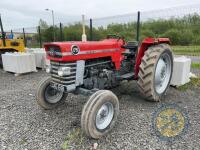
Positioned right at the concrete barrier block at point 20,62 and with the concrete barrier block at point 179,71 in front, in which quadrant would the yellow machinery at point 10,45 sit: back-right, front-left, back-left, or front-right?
back-left

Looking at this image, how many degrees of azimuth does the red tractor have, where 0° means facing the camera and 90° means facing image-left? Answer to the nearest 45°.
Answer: approximately 45°

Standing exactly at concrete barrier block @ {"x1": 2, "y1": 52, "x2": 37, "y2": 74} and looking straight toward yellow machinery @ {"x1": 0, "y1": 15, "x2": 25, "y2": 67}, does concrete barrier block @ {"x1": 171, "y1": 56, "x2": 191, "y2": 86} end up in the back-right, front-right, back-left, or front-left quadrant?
back-right

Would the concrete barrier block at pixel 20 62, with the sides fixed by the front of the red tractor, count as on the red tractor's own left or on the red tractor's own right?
on the red tractor's own right

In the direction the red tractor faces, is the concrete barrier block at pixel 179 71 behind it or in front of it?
behind
